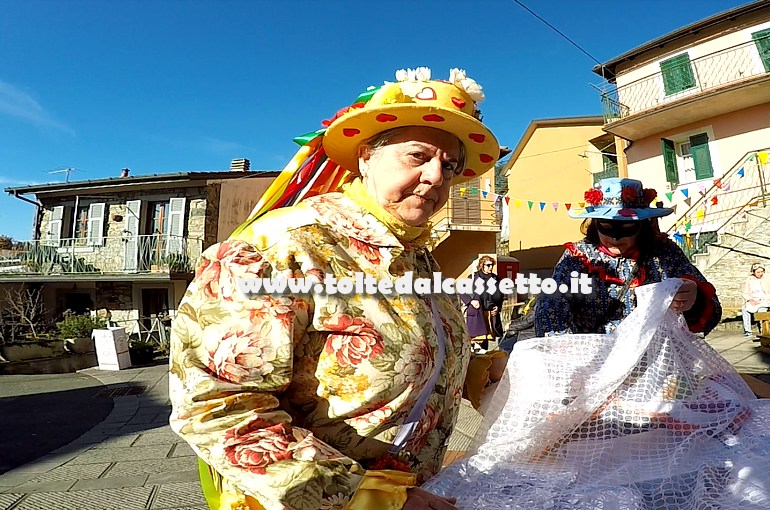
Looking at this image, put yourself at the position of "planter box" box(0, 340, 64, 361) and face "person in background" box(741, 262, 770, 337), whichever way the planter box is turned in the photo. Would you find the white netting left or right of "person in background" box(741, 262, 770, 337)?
right

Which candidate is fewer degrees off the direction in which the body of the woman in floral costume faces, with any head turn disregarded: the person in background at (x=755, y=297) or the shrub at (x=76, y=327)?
the person in background

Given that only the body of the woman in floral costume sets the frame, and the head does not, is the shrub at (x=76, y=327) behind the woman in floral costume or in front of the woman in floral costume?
behind

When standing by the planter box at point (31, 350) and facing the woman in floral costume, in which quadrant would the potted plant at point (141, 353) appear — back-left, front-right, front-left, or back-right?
front-left

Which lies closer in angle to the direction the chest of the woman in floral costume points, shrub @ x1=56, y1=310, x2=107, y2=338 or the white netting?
the white netting

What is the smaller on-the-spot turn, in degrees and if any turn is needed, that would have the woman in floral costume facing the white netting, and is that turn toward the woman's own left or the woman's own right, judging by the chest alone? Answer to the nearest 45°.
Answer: approximately 45° to the woman's own left

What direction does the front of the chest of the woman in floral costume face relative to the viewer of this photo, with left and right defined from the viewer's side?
facing the viewer and to the right of the viewer

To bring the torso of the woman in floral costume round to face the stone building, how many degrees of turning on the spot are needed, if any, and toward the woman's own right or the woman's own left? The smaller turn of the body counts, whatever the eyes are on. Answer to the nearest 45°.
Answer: approximately 180°

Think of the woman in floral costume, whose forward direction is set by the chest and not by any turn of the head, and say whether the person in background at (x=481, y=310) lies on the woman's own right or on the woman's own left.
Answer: on the woman's own left

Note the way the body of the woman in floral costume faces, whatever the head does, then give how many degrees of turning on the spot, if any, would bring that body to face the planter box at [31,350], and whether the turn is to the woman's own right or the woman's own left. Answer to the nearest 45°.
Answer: approximately 180°

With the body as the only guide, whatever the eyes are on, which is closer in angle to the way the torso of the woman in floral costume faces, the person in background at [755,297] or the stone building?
the person in background
